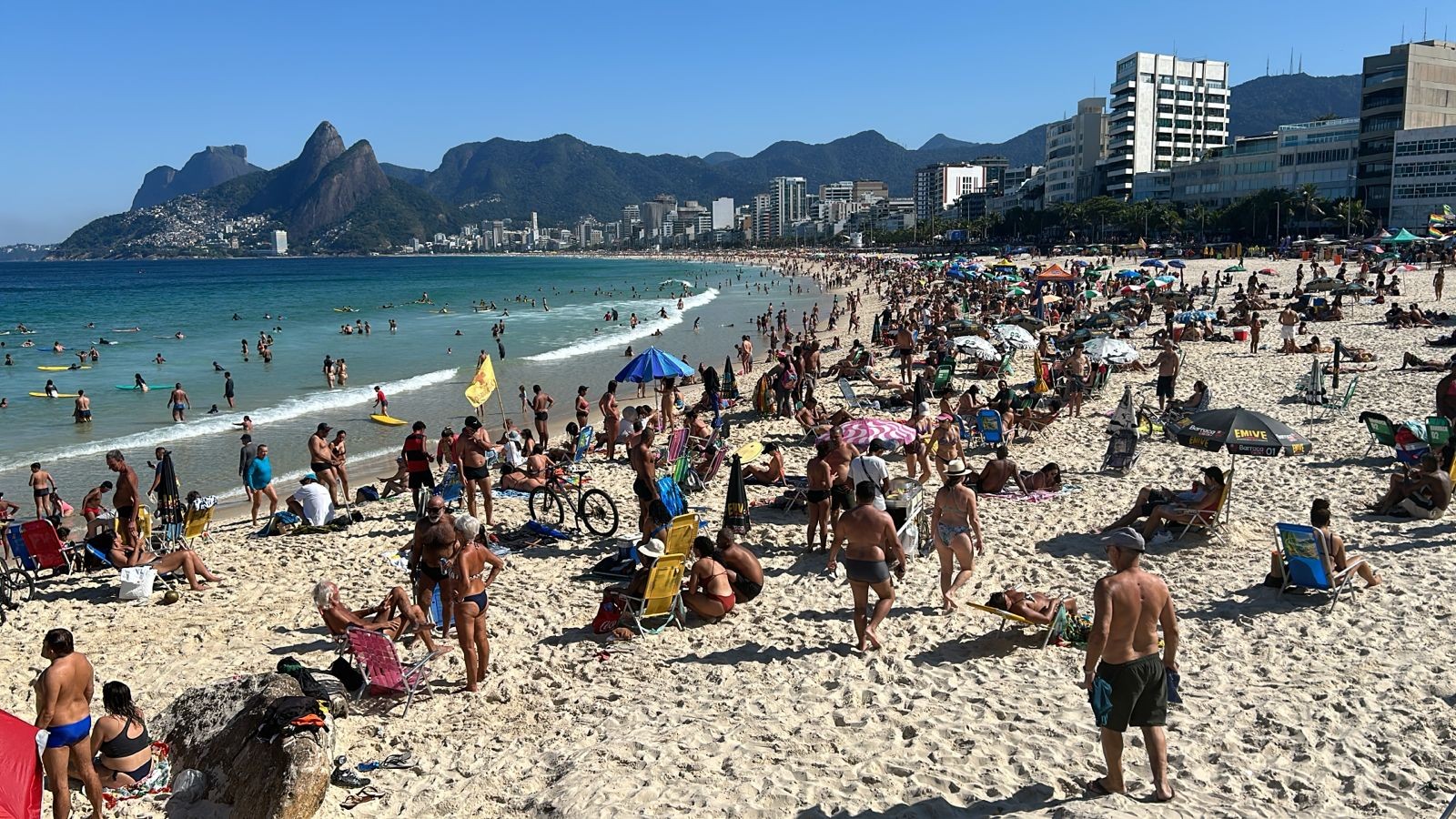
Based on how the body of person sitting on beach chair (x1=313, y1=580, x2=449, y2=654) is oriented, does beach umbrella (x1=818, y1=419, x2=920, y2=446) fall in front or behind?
in front

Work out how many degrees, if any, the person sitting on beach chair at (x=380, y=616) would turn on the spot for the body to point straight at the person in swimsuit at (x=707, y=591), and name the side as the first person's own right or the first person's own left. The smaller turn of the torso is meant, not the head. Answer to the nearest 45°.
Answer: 0° — they already face them

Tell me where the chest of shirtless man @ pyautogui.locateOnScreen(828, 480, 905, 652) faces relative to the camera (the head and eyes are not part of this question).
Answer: away from the camera

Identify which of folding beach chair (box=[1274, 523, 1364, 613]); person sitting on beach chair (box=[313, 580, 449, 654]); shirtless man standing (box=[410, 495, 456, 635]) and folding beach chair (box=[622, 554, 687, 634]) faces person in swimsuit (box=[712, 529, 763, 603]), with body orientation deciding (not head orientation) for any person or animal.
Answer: the person sitting on beach chair

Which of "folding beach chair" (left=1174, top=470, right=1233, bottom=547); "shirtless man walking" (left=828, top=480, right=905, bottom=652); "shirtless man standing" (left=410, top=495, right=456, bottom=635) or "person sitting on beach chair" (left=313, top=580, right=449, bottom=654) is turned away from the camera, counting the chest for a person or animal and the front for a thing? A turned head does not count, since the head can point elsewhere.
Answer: "shirtless man walking" (left=828, top=480, right=905, bottom=652)

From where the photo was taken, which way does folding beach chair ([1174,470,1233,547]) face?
to the viewer's left

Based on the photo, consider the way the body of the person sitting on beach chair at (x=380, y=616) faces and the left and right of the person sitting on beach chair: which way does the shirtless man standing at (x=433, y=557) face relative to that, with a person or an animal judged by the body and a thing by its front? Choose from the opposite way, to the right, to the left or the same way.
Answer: to the right

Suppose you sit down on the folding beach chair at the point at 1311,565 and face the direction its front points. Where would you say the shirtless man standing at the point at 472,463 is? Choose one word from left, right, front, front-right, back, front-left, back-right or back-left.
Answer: back-left

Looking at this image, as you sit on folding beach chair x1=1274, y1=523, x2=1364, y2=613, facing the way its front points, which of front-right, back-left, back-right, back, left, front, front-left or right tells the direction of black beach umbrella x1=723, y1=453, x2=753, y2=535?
back-left

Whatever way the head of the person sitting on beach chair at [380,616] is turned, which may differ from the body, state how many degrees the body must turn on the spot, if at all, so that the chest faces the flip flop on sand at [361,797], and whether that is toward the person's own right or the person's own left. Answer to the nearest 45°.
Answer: approximately 90° to the person's own right

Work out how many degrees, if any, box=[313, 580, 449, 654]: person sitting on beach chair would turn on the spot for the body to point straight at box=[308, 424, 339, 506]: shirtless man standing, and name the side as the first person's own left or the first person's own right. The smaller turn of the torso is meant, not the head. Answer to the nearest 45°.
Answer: approximately 90° to the first person's own left

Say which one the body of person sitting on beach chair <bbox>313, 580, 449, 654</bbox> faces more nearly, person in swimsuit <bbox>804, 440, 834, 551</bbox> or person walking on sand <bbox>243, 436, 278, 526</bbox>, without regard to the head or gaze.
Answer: the person in swimsuit

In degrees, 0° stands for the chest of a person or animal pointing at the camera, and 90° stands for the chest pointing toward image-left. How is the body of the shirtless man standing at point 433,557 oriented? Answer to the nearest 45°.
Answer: approximately 0°

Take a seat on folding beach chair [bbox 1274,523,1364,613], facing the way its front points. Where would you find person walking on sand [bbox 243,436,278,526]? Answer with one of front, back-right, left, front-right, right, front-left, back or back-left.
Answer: back-left

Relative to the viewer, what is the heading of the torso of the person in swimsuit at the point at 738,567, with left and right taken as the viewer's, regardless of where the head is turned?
facing away from the viewer and to the left of the viewer
